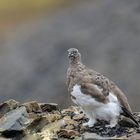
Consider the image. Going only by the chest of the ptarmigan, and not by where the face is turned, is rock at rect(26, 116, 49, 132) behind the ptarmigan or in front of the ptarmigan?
in front

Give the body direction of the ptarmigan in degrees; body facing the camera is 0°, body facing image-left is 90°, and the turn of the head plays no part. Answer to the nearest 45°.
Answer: approximately 90°

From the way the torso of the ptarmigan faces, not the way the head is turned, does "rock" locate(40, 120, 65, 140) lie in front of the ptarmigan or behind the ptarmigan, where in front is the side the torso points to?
in front

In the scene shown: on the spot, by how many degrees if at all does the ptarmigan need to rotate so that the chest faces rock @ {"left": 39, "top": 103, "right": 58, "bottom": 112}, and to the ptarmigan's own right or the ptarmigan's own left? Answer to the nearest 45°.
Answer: approximately 45° to the ptarmigan's own right

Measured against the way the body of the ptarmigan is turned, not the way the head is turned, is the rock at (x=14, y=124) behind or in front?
in front

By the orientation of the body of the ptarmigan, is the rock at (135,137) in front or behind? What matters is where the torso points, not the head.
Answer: behind
